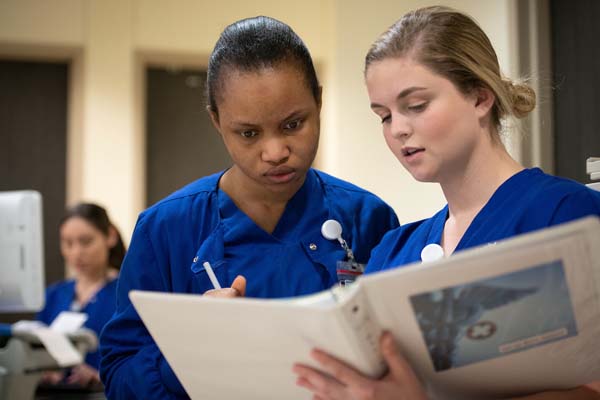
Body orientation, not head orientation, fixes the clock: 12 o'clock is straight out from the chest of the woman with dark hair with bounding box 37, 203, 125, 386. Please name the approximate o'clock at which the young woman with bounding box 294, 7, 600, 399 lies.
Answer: The young woman is roughly at 10 o'clock from the woman with dark hair.

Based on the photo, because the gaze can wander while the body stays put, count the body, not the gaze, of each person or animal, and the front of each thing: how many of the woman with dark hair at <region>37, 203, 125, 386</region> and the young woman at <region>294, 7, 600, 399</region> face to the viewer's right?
0

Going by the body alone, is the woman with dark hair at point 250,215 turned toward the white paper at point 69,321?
no

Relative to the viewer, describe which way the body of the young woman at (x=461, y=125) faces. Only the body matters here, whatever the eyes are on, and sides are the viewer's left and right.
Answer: facing the viewer and to the left of the viewer

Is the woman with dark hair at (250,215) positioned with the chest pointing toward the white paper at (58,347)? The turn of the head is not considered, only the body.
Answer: no

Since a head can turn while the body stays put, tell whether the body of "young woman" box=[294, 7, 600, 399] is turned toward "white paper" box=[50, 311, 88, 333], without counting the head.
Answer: no

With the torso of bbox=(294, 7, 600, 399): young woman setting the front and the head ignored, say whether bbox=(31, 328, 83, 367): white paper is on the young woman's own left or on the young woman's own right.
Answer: on the young woman's own right

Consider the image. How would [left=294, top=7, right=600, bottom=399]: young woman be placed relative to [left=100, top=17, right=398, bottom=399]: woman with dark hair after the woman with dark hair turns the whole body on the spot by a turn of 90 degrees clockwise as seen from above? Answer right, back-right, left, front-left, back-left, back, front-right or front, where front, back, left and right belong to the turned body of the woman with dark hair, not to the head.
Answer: back-left

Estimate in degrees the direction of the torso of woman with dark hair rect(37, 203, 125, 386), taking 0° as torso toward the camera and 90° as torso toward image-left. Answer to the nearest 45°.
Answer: approximately 45°

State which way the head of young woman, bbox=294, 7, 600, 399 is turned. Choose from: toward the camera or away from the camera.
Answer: toward the camera

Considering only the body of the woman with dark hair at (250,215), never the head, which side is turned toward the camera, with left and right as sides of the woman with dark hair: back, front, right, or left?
front
